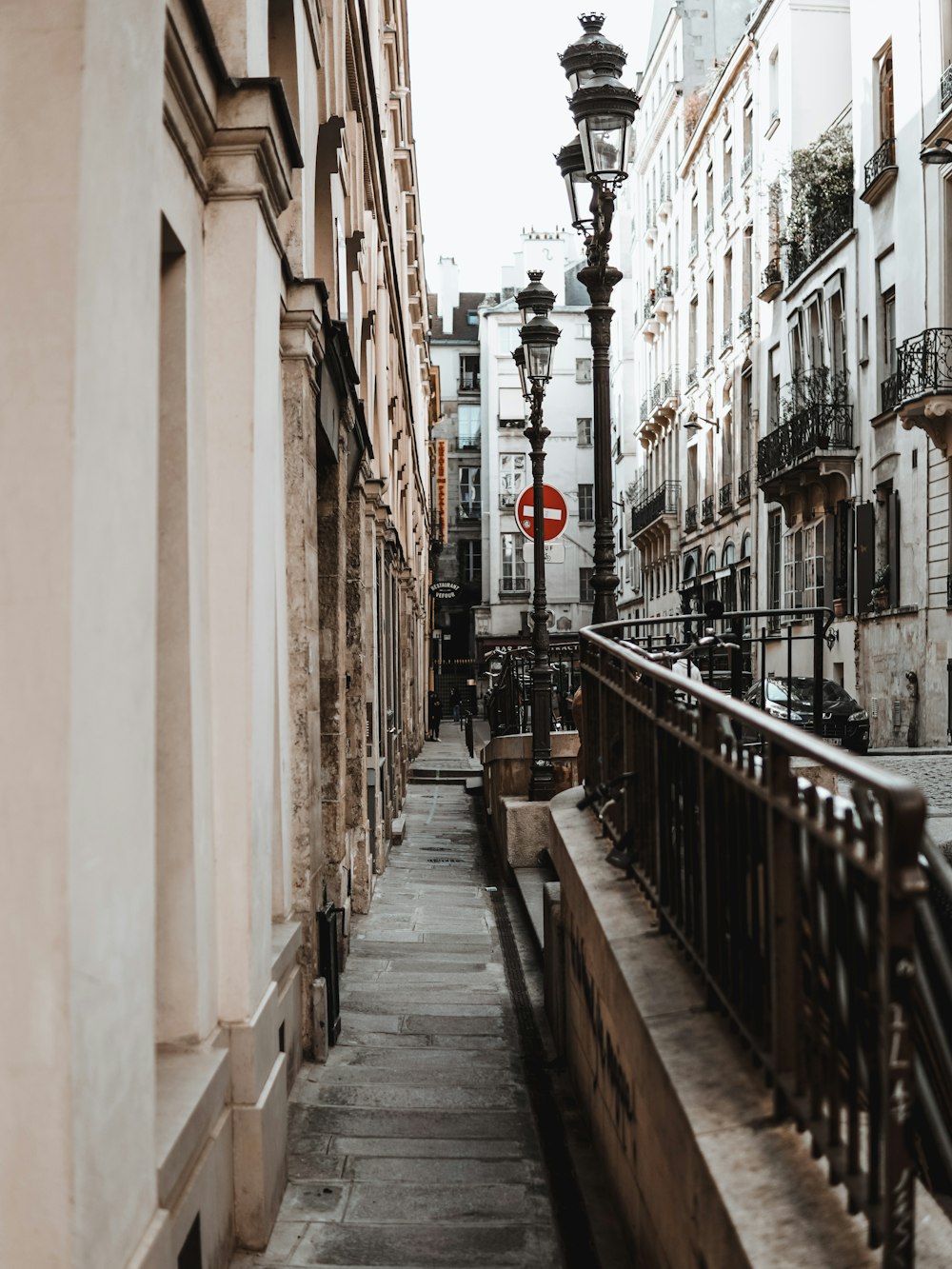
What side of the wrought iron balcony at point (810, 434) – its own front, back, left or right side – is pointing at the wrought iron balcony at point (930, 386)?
left

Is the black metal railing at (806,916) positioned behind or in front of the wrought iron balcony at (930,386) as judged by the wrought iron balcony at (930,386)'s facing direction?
in front

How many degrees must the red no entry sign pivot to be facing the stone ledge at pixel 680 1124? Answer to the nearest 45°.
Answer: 0° — it already faces it

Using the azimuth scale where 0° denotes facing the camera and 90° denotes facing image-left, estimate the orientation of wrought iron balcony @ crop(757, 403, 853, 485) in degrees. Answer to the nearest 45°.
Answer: approximately 45°

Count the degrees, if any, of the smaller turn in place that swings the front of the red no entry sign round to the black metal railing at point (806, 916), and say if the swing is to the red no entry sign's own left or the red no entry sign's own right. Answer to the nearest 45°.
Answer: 0° — it already faces it

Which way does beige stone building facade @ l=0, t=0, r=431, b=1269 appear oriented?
to the viewer's right

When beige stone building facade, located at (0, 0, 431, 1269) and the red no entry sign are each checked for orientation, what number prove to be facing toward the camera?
1

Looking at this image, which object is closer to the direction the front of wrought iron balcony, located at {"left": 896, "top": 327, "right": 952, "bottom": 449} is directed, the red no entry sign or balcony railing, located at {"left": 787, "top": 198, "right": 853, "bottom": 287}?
the red no entry sign

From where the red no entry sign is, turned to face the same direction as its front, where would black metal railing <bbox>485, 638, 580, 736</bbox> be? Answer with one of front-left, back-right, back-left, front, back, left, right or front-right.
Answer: back

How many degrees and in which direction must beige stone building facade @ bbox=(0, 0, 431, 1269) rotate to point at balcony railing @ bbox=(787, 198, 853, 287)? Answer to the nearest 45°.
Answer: approximately 45° to its left
